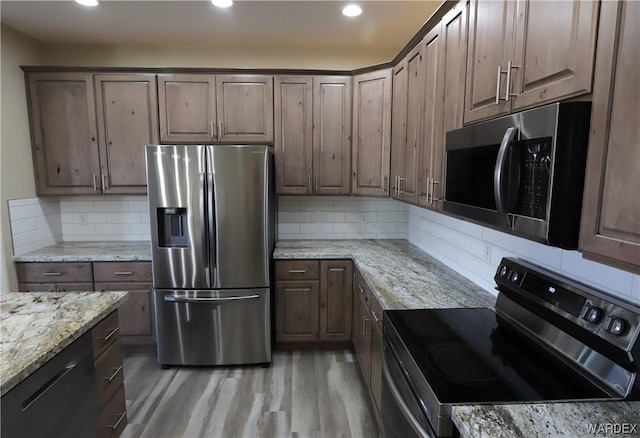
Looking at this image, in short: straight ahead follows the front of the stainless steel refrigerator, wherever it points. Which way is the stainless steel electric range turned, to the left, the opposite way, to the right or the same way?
to the right

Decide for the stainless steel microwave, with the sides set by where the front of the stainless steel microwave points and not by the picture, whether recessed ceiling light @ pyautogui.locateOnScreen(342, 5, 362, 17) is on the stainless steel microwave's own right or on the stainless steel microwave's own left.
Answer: on the stainless steel microwave's own right

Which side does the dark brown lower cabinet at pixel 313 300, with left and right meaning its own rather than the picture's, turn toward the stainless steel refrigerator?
right

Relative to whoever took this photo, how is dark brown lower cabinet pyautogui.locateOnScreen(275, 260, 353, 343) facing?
facing the viewer

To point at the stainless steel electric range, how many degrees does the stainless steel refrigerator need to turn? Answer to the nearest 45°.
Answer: approximately 45° to its left

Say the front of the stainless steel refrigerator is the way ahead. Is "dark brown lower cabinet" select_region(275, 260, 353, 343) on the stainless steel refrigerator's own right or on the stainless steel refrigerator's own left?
on the stainless steel refrigerator's own left

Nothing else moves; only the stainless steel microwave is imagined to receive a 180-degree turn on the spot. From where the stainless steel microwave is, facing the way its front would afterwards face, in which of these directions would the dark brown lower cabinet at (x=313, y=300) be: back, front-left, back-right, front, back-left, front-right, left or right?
left

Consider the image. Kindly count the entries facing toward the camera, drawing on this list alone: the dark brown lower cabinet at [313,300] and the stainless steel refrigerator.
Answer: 2

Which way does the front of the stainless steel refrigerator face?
toward the camera

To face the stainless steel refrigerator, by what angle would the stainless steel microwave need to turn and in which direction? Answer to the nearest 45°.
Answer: approximately 45° to its right

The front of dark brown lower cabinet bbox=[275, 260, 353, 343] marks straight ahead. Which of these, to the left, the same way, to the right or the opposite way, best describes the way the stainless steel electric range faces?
to the right

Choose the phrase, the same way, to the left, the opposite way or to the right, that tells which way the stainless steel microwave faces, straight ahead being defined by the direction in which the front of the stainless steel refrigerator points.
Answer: to the right

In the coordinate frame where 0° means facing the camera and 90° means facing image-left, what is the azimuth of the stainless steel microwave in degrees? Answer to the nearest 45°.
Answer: approximately 45°

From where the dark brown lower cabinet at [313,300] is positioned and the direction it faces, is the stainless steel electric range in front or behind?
in front
